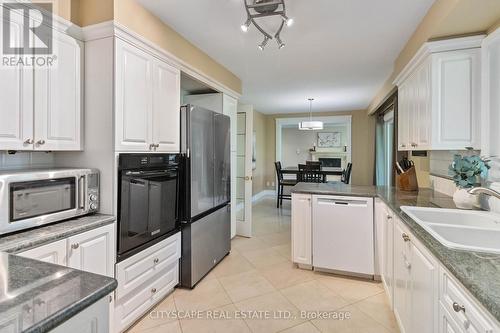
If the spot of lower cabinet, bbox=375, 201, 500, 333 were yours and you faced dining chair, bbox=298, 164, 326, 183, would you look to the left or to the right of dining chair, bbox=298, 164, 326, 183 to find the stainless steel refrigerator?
left

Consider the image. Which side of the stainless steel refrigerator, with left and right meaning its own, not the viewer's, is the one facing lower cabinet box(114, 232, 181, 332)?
right

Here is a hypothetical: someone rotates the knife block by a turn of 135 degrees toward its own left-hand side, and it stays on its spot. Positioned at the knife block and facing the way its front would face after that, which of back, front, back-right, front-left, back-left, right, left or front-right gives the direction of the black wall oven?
right

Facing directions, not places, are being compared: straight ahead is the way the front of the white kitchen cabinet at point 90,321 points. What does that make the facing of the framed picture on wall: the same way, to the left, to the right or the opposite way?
to the right

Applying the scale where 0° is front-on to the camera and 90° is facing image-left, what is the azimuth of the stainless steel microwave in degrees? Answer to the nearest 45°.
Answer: approximately 315°

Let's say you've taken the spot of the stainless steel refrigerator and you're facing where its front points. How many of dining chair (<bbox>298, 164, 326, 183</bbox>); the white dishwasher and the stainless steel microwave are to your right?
1

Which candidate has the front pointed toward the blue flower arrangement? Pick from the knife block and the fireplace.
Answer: the fireplace

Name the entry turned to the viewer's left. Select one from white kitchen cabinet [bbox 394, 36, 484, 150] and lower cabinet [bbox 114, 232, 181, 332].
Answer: the white kitchen cabinet

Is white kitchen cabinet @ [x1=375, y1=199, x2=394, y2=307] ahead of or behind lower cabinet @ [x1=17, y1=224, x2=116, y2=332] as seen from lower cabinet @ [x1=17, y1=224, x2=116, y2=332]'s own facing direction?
ahead

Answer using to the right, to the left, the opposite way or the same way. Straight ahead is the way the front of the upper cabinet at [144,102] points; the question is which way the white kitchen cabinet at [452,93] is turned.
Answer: the opposite way

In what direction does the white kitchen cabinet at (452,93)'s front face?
to the viewer's left

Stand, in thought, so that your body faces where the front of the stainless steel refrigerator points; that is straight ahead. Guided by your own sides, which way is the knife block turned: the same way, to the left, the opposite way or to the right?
the opposite way

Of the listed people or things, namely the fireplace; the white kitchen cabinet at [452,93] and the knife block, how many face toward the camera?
1

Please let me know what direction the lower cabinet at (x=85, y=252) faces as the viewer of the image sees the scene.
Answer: facing the viewer and to the right of the viewer

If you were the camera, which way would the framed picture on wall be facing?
facing the viewer

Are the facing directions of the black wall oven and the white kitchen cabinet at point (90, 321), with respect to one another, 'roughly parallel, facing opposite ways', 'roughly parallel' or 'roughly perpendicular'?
roughly parallel
